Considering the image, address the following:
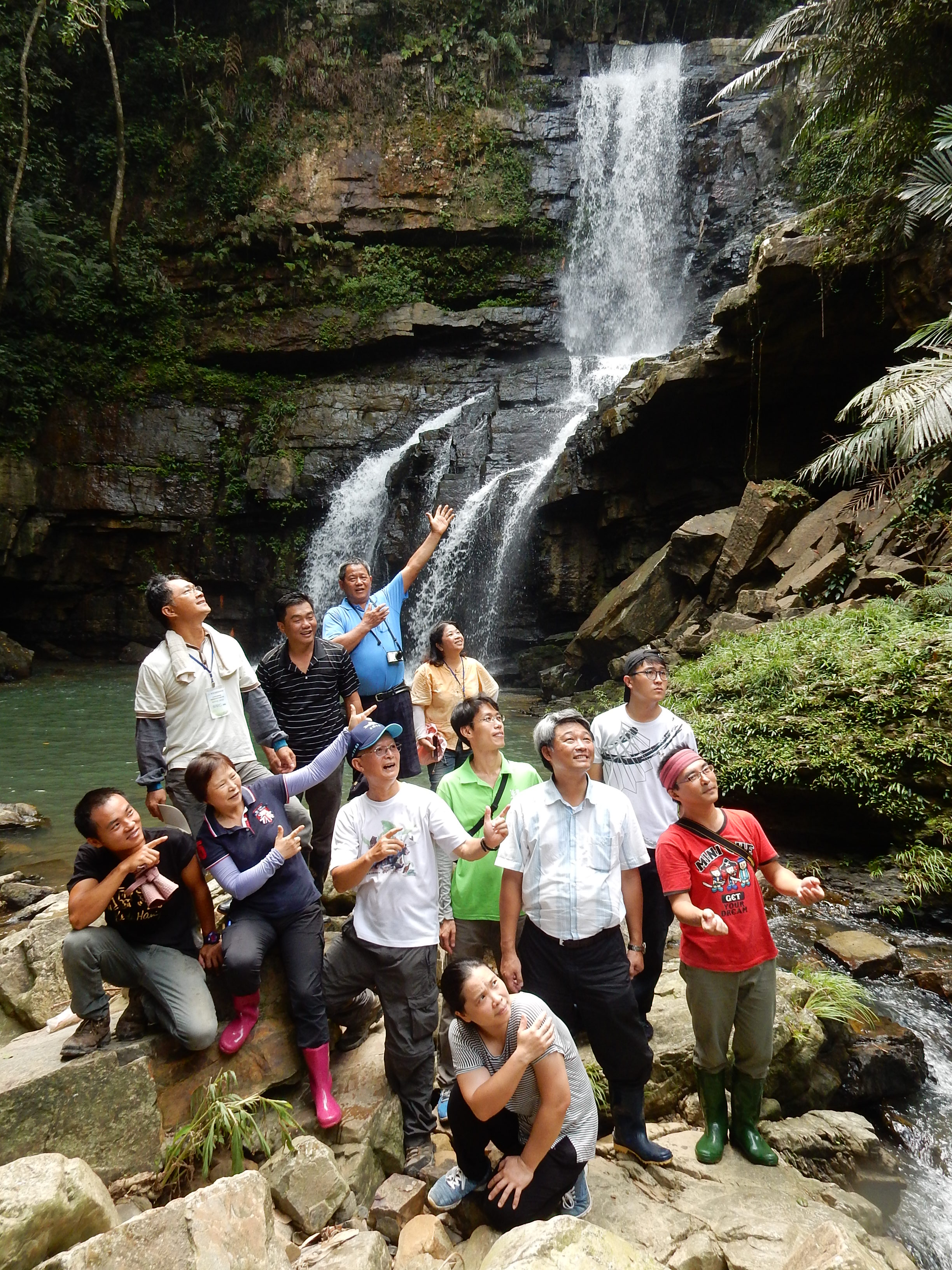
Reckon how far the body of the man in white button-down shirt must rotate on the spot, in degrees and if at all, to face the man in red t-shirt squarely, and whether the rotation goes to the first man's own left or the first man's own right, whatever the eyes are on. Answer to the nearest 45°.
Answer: approximately 90° to the first man's own left

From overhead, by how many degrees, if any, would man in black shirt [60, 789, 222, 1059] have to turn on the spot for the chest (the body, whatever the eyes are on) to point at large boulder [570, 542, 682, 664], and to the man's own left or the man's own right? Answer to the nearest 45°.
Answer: approximately 135° to the man's own left

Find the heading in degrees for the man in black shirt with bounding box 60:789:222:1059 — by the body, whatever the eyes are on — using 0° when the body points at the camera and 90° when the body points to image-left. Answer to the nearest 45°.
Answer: approximately 0°

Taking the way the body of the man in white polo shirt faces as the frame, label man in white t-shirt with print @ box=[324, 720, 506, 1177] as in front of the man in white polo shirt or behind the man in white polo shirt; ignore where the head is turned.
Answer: in front

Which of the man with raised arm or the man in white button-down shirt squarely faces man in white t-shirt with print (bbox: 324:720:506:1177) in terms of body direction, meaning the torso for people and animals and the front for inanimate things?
the man with raised arm

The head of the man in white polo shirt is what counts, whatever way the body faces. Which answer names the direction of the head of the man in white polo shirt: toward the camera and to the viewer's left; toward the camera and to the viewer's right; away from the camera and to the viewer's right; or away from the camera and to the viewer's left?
toward the camera and to the viewer's right

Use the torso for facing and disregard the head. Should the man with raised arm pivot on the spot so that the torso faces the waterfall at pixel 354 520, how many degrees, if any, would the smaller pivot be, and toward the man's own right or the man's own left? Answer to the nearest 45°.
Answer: approximately 180°

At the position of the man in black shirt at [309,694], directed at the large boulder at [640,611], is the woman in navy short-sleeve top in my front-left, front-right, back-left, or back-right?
back-right
